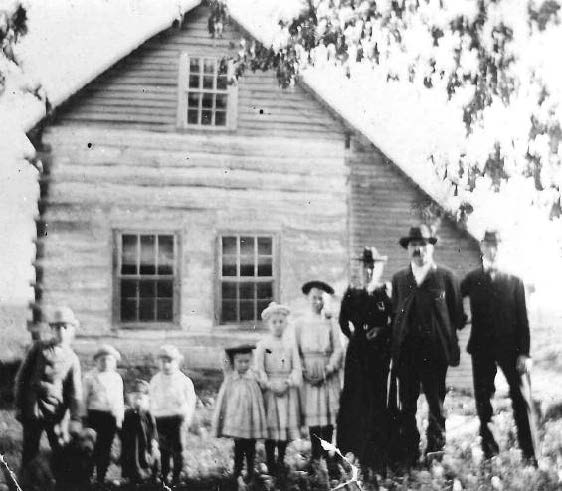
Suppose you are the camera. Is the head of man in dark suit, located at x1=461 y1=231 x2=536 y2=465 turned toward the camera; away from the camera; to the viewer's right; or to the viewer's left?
toward the camera

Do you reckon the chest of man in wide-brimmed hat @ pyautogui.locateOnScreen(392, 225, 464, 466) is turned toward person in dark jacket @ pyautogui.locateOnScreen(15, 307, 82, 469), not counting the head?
no

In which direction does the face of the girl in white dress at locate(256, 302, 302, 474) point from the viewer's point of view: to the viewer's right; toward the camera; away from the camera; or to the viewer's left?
toward the camera

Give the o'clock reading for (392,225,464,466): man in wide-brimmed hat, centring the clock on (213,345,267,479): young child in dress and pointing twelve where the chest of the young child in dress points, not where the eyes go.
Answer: The man in wide-brimmed hat is roughly at 9 o'clock from the young child in dress.

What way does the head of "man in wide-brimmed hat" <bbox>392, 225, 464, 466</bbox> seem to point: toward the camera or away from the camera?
toward the camera

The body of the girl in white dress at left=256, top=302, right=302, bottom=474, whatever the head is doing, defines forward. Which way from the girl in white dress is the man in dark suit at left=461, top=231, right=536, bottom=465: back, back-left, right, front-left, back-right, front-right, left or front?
left

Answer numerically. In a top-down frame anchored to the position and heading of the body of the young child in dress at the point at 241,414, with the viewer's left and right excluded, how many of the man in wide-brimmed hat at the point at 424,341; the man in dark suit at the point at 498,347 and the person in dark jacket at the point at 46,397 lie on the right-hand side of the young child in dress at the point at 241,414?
1

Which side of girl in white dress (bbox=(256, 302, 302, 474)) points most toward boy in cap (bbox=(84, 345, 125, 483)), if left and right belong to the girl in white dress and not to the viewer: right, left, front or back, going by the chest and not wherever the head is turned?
right

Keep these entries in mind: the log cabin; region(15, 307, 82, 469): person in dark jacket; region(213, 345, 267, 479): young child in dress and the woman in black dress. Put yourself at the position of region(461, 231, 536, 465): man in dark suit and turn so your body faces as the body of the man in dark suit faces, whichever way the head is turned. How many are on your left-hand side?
0

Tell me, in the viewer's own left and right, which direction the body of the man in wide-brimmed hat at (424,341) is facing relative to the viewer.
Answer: facing the viewer

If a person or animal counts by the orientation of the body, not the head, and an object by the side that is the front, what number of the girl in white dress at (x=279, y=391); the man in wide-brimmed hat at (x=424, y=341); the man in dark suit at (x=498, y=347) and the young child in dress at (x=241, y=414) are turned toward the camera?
4

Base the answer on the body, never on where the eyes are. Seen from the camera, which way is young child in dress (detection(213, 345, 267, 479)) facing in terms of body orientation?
toward the camera

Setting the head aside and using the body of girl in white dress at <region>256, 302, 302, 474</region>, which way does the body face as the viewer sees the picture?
toward the camera

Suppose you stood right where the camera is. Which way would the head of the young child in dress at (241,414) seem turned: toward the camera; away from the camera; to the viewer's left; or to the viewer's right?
toward the camera

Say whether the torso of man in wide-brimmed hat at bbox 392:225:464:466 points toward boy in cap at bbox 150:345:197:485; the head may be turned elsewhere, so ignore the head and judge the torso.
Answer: no

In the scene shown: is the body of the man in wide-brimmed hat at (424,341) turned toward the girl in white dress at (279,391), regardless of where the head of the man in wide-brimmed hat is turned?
no
